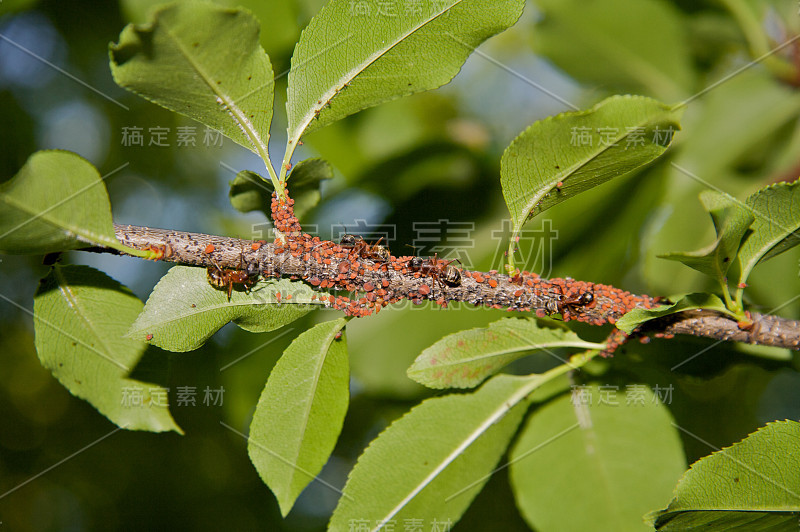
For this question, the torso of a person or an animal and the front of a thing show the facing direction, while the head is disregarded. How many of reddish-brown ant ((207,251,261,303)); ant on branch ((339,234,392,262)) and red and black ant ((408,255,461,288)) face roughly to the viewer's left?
2

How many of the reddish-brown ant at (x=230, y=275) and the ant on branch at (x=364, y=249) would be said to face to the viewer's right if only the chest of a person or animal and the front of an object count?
1

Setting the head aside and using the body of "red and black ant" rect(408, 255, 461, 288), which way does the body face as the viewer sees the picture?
to the viewer's left
